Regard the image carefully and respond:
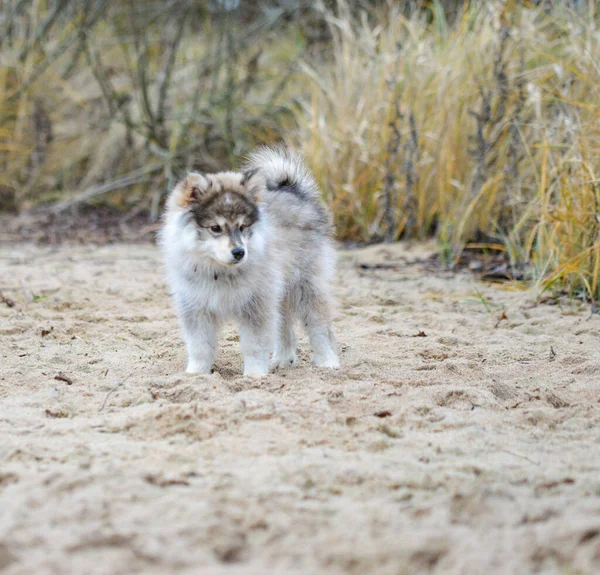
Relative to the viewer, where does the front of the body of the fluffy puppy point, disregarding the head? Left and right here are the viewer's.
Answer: facing the viewer and to the left of the viewer
